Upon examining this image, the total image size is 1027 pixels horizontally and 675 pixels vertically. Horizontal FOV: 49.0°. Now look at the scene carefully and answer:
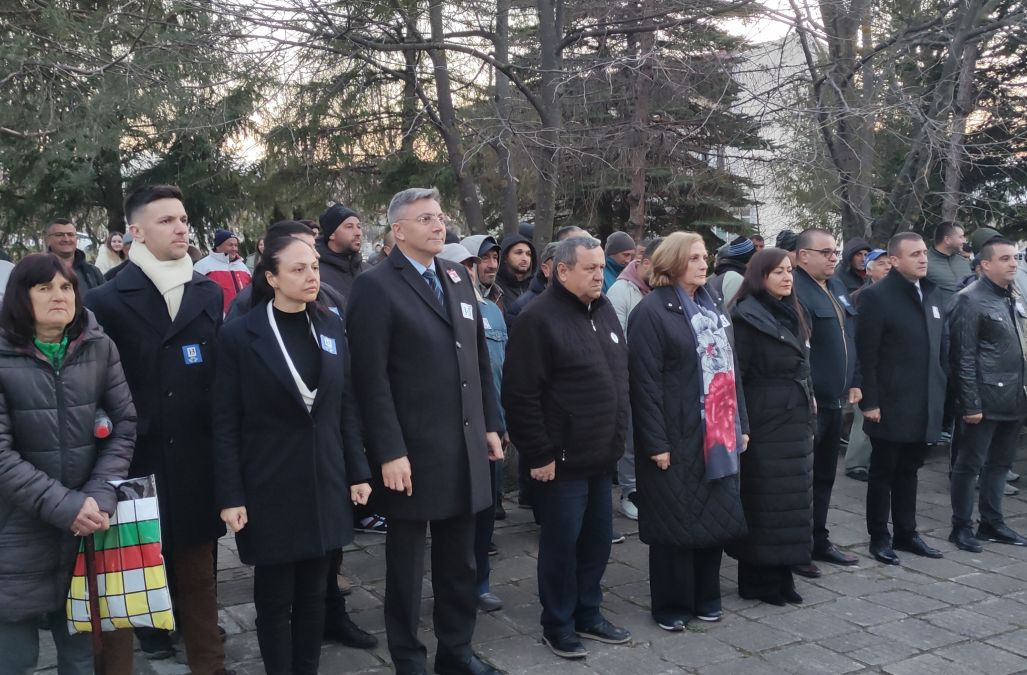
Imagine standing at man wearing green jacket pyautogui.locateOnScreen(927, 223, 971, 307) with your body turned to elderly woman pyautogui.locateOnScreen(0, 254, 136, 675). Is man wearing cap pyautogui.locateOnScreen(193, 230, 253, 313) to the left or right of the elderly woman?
right

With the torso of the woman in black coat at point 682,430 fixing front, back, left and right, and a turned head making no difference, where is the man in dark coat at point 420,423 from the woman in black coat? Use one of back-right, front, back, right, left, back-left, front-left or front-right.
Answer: right

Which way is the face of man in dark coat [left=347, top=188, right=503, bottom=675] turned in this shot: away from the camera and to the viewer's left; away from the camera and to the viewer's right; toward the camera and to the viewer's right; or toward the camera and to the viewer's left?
toward the camera and to the viewer's right

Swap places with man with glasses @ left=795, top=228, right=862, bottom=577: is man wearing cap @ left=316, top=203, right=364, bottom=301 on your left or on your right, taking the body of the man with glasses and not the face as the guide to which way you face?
on your right

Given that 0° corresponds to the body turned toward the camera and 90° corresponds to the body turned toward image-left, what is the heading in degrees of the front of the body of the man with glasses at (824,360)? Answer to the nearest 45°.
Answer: approximately 315°

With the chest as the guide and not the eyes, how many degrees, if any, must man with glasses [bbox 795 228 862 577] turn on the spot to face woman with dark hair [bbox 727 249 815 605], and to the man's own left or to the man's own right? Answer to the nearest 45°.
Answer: approximately 45° to the man's own right

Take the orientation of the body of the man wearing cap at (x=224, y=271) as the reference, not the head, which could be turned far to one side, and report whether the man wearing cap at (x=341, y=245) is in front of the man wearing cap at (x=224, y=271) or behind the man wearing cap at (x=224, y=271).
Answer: in front

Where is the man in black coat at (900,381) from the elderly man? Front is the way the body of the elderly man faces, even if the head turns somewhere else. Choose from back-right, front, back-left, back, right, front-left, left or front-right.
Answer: left

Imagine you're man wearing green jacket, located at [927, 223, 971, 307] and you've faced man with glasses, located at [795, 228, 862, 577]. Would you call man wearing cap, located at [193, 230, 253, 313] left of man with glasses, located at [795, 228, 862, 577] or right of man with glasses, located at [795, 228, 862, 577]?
right

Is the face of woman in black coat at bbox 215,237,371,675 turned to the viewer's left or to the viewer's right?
to the viewer's right

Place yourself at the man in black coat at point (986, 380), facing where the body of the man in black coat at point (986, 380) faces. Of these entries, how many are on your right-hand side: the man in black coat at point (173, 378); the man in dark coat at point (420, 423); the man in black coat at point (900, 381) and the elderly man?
4
